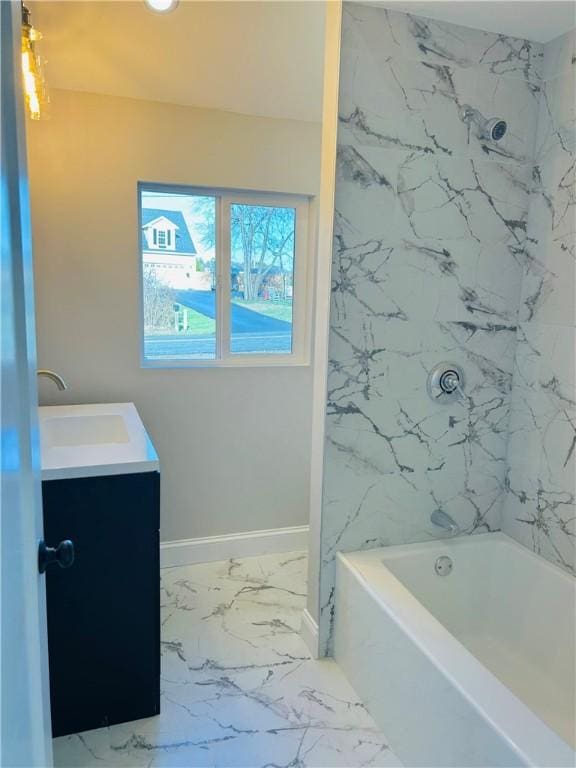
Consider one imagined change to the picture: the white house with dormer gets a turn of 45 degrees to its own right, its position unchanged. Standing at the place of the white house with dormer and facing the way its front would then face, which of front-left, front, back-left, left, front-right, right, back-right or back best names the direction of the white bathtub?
left

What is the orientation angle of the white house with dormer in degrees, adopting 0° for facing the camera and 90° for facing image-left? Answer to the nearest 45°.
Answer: approximately 0°
